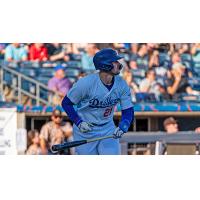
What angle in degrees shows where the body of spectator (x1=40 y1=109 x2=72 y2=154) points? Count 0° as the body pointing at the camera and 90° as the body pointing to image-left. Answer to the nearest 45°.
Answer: approximately 0°

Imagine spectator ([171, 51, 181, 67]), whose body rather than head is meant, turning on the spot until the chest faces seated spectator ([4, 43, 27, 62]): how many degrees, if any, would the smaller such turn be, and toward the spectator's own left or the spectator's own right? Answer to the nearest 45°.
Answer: approximately 90° to the spectator's own right

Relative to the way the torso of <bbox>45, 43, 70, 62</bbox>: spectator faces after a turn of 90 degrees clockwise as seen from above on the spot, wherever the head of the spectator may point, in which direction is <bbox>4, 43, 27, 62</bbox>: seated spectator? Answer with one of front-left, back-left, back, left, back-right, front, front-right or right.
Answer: front-right

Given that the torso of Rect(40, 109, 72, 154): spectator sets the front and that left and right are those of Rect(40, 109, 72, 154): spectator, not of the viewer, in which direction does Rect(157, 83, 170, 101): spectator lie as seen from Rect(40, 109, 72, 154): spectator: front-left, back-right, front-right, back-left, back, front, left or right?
left

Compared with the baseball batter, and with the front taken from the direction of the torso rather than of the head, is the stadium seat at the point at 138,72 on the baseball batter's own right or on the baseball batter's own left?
on the baseball batter's own left

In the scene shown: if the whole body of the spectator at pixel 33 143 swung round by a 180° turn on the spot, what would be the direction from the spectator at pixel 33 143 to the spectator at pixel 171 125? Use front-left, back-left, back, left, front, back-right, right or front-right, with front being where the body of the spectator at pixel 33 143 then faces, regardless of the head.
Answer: back-right

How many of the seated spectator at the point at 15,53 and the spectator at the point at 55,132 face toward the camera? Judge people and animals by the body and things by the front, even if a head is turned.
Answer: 2

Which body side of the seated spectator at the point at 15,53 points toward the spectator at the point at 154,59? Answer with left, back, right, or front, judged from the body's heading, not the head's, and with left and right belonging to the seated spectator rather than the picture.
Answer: left

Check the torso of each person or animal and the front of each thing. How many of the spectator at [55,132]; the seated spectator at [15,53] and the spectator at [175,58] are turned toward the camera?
3
